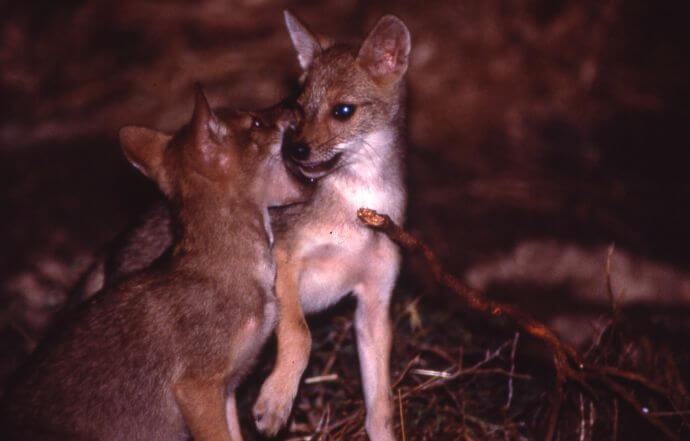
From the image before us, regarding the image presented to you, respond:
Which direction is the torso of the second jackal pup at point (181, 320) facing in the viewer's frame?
to the viewer's right
